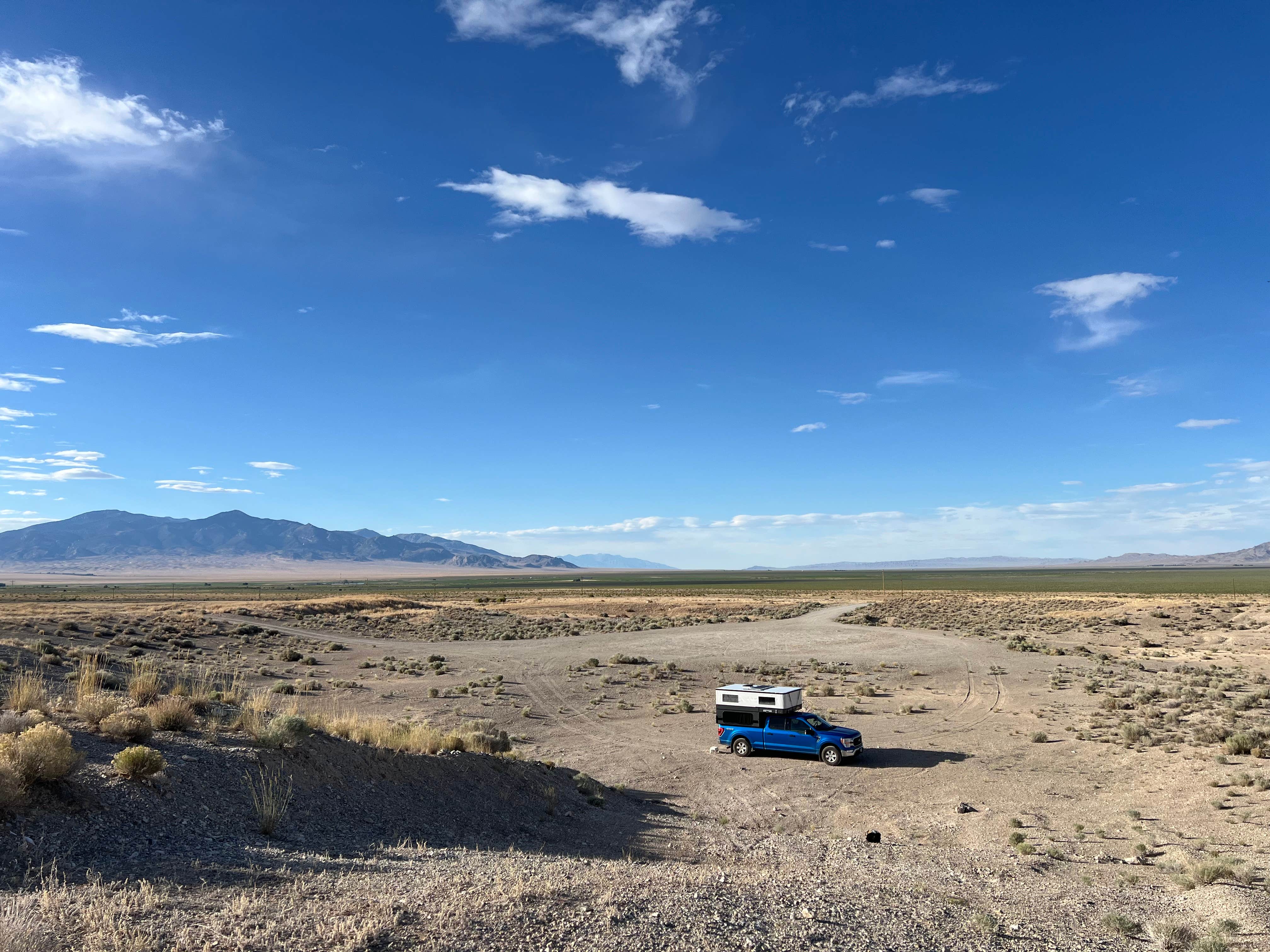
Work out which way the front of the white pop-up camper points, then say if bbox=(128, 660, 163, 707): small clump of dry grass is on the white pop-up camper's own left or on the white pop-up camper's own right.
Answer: on the white pop-up camper's own right

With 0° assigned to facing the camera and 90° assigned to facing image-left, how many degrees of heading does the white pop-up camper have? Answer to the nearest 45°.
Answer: approximately 315°

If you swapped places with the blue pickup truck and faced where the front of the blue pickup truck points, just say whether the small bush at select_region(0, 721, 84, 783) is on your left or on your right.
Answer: on your right

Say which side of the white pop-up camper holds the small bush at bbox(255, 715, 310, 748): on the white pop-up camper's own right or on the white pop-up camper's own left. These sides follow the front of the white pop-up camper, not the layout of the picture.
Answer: on the white pop-up camper's own right

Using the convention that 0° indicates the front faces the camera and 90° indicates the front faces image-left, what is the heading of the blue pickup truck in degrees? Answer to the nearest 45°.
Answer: approximately 315°
